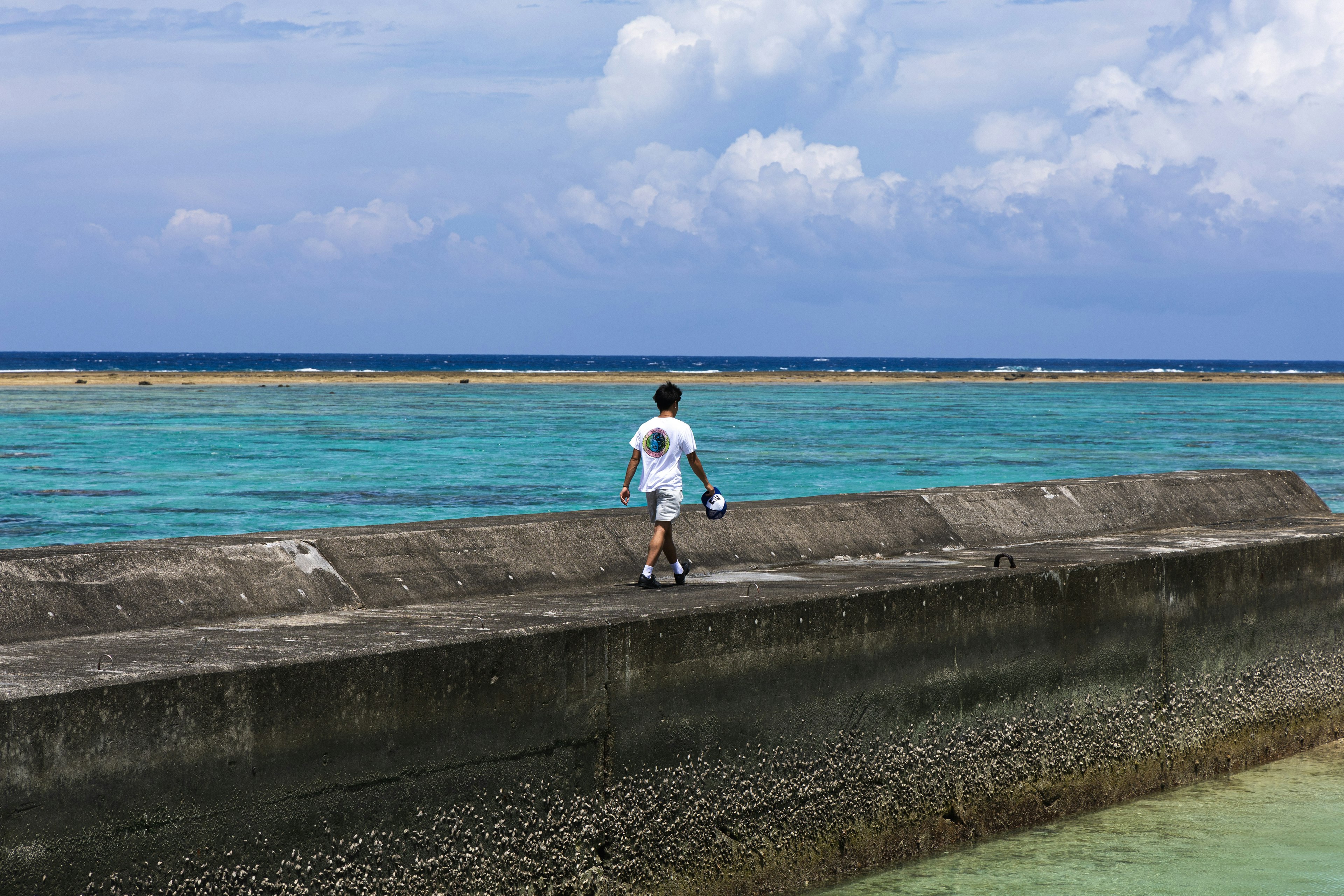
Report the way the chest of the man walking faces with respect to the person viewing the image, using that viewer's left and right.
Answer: facing away from the viewer and to the right of the viewer
